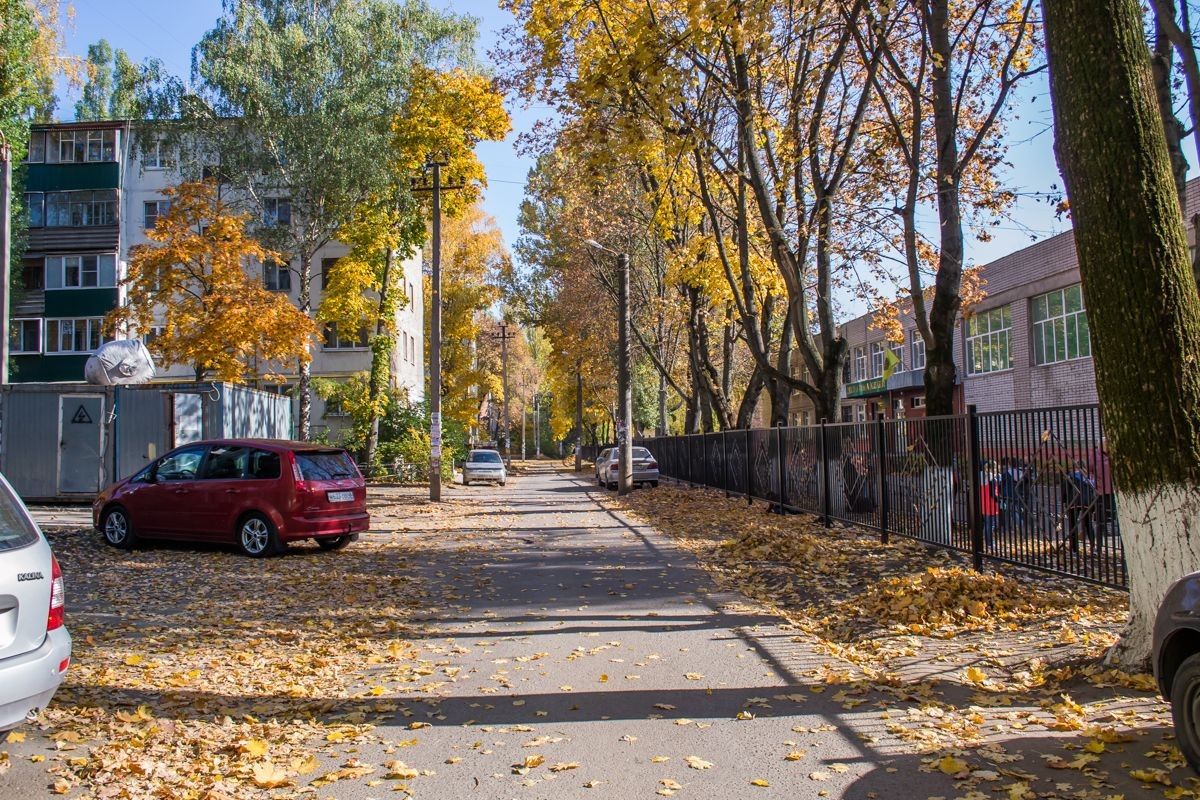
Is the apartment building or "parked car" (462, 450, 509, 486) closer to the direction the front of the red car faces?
the apartment building

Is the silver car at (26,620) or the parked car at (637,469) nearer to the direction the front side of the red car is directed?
the parked car

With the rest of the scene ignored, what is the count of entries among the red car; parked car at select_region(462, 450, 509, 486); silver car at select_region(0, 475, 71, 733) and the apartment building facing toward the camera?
2

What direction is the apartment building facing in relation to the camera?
toward the camera

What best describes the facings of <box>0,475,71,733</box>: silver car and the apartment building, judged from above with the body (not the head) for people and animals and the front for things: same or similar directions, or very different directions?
very different directions

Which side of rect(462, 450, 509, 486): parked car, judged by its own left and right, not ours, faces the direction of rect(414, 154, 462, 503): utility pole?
front

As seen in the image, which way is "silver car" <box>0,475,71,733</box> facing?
away from the camera

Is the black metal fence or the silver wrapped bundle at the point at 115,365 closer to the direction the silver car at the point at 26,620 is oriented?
the silver wrapped bundle

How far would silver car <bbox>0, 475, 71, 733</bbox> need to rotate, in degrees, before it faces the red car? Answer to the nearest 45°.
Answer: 0° — it already faces it

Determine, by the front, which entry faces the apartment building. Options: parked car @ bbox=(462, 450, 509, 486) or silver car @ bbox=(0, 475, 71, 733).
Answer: the silver car

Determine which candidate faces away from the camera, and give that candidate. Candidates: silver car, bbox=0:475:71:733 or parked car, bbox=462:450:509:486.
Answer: the silver car

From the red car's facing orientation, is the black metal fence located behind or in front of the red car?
behind

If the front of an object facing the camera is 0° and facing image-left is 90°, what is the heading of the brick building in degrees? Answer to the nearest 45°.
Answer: approximately 45°

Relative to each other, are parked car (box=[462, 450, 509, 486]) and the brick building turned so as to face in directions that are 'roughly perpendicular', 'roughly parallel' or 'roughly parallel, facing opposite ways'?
roughly perpendicular

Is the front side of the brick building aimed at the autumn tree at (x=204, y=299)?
yes

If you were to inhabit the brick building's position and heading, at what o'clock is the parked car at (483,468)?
The parked car is roughly at 1 o'clock from the brick building.

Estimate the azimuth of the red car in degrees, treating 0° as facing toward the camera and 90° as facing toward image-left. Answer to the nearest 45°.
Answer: approximately 135°

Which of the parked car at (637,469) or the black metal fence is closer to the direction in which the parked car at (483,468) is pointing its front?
the black metal fence

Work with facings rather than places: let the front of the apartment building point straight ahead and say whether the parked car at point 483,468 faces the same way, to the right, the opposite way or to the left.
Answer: the same way

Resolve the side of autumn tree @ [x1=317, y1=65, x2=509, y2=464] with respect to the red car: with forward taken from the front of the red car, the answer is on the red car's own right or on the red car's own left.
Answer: on the red car's own right
